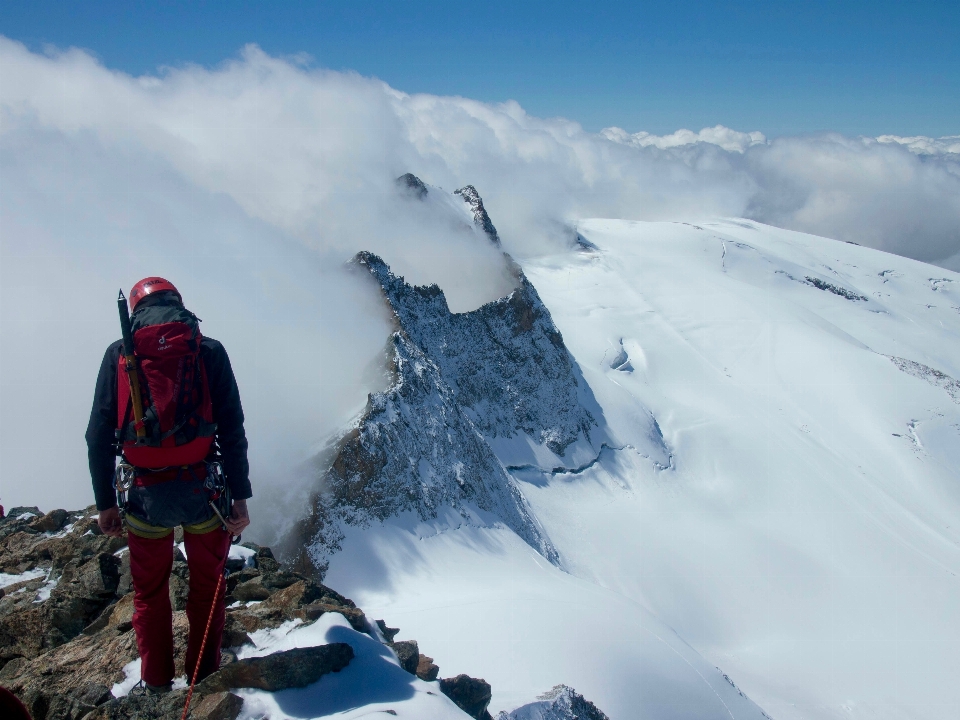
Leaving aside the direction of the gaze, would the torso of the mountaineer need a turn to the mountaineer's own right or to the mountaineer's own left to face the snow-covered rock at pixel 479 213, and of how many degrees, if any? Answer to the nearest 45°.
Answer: approximately 45° to the mountaineer's own right

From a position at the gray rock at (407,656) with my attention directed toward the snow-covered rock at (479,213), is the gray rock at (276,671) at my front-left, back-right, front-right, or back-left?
back-left

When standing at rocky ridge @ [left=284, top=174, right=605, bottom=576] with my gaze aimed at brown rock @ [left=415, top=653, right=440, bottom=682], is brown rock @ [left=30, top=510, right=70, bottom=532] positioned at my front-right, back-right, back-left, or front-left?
front-right

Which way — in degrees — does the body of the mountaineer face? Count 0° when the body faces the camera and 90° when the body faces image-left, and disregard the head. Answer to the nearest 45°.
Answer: approximately 180°

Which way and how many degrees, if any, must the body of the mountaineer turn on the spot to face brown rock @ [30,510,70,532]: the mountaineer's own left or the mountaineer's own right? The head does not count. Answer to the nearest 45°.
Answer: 0° — they already face it

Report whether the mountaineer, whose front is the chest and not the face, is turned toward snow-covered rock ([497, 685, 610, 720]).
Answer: no

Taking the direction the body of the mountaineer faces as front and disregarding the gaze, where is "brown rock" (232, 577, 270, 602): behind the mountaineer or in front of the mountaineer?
in front

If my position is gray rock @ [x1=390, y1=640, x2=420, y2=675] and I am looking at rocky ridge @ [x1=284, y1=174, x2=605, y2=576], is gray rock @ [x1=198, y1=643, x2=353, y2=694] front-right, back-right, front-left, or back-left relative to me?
back-left
